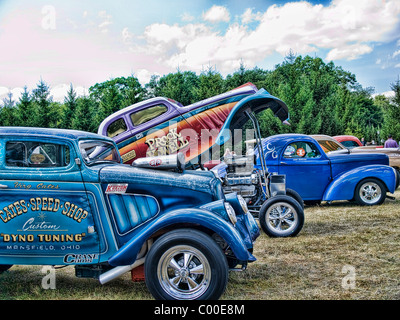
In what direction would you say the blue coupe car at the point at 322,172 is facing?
to the viewer's right

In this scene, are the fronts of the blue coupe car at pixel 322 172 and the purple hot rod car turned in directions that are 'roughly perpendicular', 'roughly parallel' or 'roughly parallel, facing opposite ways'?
roughly parallel

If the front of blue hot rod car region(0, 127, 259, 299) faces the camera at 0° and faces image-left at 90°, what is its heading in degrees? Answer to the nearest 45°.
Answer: approximately 270°

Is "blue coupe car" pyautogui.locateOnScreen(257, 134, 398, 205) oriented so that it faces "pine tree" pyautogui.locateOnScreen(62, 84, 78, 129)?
no

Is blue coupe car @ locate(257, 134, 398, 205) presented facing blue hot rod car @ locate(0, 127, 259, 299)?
no

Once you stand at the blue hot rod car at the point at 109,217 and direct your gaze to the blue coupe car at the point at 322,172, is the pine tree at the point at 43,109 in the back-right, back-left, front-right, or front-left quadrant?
front-left

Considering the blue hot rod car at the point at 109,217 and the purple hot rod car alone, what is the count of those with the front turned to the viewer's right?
2

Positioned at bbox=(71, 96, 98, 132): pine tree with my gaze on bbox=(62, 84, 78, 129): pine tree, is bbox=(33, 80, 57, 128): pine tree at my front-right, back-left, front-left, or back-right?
front-left

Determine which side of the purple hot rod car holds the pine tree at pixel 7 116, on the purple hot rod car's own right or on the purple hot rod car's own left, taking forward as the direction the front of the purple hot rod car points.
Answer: on the purple hot rod car's own left

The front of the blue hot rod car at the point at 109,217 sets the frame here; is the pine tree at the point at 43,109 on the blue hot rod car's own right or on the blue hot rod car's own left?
on the blue hot rod car's own left

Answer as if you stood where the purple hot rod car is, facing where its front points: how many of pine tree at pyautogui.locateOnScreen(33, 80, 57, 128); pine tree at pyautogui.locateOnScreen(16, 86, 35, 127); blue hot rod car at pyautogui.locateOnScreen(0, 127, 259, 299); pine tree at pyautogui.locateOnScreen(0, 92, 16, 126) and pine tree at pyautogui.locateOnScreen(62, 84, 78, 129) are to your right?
1

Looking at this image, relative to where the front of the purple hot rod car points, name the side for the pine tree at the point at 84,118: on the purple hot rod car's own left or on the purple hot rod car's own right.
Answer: on the purple hot rod car's own left

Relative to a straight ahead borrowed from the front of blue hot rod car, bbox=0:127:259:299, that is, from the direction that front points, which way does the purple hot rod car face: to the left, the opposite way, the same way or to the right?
the same way

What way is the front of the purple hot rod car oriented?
to the viewer's right
